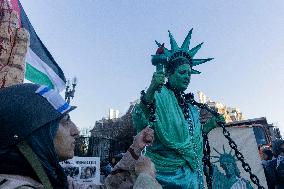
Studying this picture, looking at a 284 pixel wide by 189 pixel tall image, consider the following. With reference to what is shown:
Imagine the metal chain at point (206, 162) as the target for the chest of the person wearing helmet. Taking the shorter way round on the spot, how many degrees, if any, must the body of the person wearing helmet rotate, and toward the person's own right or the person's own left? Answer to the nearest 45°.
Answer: approximately 45° to the person's own left

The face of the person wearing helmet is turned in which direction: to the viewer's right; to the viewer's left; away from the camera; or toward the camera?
to the viewer's right

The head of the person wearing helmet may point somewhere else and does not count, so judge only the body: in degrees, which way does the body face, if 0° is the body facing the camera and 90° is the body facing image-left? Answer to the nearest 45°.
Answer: approximately 270°

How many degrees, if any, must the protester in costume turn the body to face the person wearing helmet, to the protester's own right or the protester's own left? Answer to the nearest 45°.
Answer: approximately 90° to the protester's own right

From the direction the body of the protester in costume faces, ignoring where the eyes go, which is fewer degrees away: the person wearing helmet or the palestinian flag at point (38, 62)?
the person wearing helmet

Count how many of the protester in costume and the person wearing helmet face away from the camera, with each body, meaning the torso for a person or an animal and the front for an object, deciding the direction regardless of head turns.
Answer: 0

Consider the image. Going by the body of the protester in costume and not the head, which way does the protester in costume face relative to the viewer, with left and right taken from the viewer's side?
facing the viewer and to the right of the viewer
